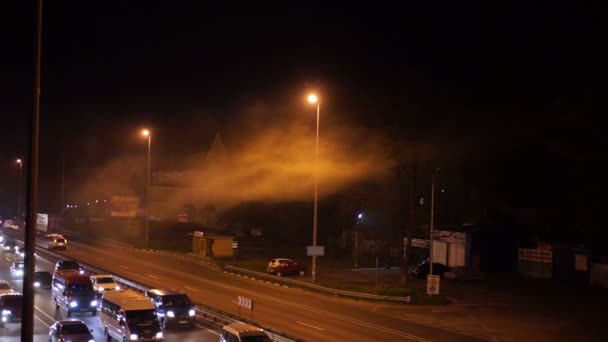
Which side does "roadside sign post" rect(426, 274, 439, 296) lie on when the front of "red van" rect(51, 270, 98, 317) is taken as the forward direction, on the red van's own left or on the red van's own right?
on the red van's own left

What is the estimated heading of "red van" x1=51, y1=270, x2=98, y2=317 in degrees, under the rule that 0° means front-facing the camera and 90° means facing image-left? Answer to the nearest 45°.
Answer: approximately 315°

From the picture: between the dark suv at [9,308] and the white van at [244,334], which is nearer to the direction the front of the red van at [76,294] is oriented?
the white van

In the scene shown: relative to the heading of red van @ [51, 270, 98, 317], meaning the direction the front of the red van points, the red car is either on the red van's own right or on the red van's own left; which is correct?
on the red van's own left
